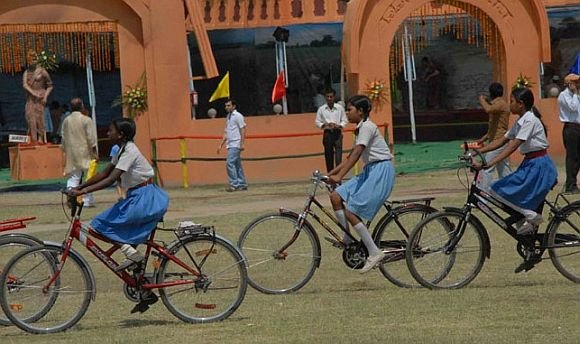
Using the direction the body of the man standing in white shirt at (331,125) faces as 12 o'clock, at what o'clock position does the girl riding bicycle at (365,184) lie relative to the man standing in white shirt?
The girl riding bicycle is roughly at 12 o'clock from the man standing in white shirt.

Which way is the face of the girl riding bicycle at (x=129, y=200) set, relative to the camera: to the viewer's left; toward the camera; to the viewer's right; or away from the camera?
to the viewer's left

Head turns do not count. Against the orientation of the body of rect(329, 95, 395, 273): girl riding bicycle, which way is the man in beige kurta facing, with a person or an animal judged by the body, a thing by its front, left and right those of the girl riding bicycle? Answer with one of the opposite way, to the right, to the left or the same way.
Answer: to the right

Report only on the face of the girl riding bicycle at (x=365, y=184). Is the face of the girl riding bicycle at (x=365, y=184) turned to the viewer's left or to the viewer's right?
to the viewer's left

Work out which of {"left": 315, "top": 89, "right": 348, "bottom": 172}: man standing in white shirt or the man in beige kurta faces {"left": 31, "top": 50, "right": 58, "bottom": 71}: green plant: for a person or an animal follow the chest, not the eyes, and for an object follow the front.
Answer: the man in beige kurta

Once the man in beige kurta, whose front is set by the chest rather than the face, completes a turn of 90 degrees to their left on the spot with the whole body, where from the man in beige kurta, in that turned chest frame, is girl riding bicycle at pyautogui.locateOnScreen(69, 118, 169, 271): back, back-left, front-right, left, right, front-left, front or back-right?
left

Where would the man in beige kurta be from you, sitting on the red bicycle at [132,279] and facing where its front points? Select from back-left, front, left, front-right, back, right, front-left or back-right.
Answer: right

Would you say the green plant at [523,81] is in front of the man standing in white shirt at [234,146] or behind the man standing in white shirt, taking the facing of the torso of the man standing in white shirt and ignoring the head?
behind

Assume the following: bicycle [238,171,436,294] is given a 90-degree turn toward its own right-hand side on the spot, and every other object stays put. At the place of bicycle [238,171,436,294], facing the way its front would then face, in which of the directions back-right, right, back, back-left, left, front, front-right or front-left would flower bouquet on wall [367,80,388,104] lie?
front

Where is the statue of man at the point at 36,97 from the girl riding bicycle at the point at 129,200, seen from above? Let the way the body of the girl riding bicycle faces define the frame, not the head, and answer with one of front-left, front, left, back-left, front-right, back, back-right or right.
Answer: right

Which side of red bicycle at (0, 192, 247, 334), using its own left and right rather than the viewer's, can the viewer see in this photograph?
left

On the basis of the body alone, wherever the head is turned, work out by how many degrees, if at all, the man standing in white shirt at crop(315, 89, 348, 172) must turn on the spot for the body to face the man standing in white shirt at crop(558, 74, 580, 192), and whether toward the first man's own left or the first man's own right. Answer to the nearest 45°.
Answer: approximately 45° to the first man's own left

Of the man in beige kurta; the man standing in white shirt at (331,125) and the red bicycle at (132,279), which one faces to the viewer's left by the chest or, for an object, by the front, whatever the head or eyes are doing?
the red bicycle

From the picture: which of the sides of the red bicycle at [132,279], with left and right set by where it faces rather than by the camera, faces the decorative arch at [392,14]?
right

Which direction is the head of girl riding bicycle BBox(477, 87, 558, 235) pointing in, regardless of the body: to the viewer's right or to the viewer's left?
to the viewer's left

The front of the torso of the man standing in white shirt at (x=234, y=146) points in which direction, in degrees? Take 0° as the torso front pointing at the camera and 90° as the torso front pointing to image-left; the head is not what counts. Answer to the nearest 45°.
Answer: approximately 45°

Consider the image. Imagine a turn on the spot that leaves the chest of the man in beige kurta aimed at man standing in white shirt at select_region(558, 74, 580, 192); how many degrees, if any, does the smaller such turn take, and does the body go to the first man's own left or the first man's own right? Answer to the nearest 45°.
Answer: approximately 90° to the first man's own right

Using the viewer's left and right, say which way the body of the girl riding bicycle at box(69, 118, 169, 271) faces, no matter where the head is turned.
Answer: facing to the left of the viewer

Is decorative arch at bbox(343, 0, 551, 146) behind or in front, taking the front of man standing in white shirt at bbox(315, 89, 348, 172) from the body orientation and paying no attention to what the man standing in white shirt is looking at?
behind

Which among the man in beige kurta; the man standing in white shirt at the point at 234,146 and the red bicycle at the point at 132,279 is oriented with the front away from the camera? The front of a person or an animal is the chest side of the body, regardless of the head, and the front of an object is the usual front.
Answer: the man in beige kurta

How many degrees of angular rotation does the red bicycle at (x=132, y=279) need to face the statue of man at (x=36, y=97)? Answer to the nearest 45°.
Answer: approximately 90° to its right
